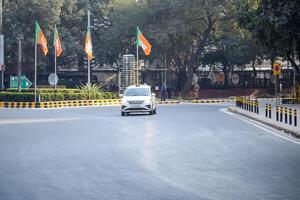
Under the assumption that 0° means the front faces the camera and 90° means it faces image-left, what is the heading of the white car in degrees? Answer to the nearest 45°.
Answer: approximately 0°
